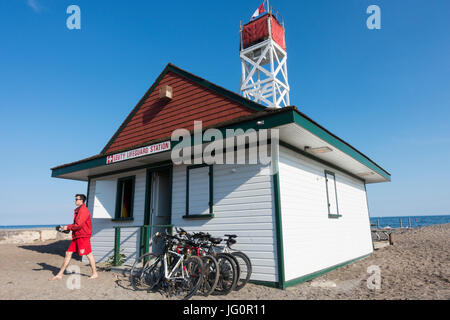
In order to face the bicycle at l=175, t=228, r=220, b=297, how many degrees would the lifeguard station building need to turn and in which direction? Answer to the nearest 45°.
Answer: approximately 45° to its left

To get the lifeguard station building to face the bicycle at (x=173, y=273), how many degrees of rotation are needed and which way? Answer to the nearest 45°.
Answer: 0° — it already faces it

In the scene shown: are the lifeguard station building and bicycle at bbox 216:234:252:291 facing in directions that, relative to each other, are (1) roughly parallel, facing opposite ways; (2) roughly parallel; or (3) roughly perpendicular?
roughly perpendicular
